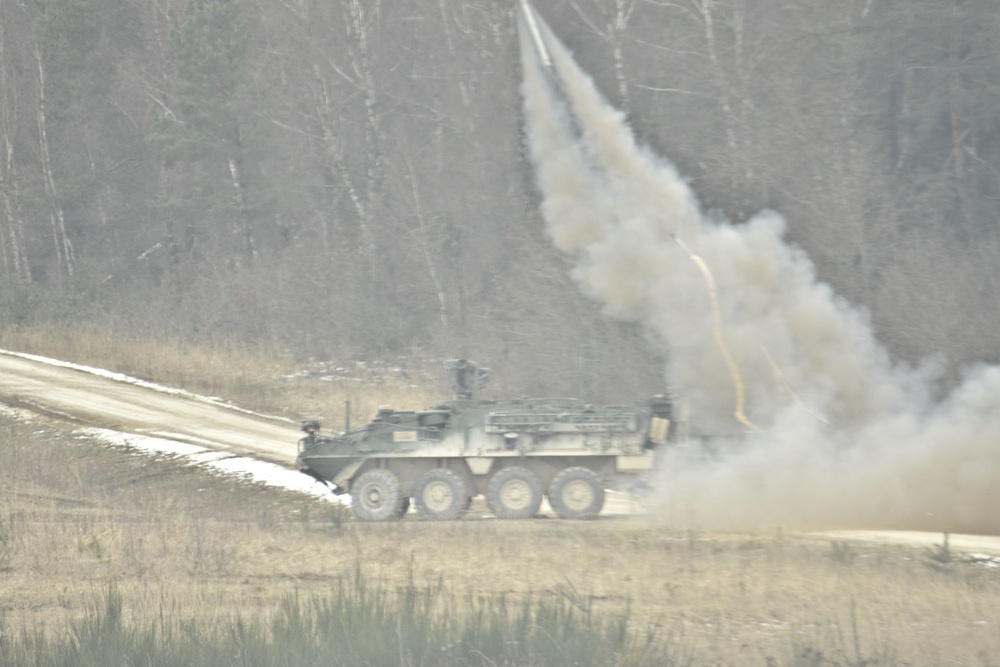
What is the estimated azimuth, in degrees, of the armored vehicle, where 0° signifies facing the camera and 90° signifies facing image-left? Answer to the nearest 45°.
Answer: approximately 90°

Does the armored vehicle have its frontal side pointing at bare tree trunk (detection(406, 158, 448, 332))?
no
